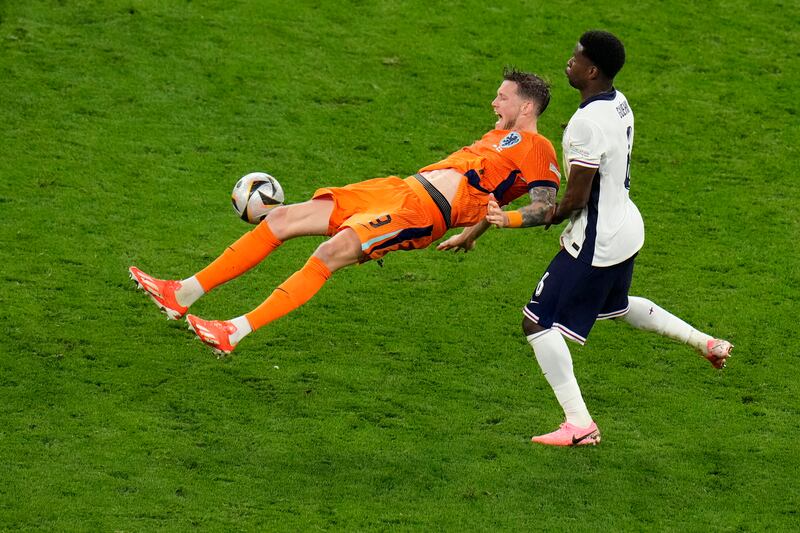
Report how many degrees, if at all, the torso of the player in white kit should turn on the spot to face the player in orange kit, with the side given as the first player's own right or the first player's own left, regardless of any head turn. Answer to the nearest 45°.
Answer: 0° — they already face them

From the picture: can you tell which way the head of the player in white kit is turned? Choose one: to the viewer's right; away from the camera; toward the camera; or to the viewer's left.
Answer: to the viewer's left

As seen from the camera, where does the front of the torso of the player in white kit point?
to the viewer's left

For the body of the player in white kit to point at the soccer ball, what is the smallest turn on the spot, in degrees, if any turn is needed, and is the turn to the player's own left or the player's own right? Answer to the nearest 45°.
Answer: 0° — they already face it
